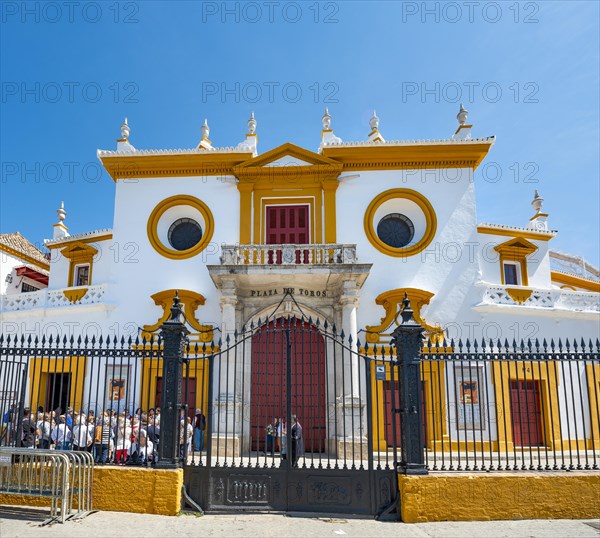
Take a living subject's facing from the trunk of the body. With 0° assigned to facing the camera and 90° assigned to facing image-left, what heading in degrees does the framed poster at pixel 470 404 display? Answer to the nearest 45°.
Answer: approximately 0°

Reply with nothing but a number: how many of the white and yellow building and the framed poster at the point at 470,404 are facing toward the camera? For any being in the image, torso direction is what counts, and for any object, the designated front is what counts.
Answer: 2
